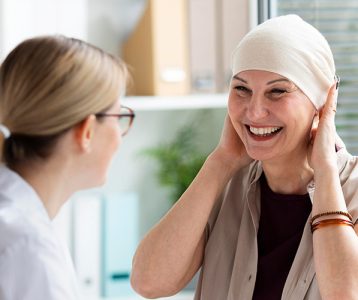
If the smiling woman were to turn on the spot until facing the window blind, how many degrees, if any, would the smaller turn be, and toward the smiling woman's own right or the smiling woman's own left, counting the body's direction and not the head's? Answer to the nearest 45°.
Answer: approximately 135° to the smiling woman's own right

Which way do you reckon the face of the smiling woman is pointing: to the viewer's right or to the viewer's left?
to the viewer's left

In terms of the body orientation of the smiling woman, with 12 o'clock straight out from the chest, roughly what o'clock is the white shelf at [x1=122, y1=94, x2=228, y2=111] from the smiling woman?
The white shelf is roughly at 4 o'clock from the smiling woman.

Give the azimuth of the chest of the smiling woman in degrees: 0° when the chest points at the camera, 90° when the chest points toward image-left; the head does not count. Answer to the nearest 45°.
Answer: approximately 45°

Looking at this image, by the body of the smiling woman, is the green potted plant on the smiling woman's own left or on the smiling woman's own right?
on the smiling woman's own right
